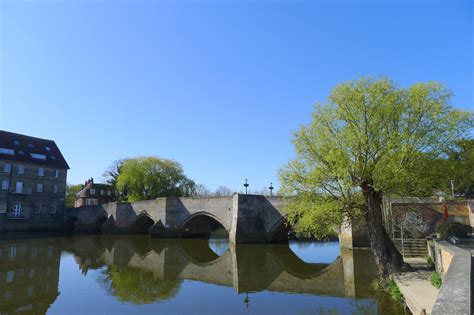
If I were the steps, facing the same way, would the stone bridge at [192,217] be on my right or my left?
on my right

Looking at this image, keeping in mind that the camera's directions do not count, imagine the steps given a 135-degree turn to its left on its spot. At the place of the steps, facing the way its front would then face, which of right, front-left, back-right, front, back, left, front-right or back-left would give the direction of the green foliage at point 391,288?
back-right

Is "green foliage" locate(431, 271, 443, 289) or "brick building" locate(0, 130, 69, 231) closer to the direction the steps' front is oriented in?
the green foliage

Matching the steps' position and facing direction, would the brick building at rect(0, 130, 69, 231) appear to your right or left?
on your right

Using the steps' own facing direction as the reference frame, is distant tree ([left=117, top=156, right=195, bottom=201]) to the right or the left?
on its right

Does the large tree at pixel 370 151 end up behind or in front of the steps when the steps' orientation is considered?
in front

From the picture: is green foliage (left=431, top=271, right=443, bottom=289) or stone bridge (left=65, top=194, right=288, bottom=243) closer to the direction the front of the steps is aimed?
the green foliage
